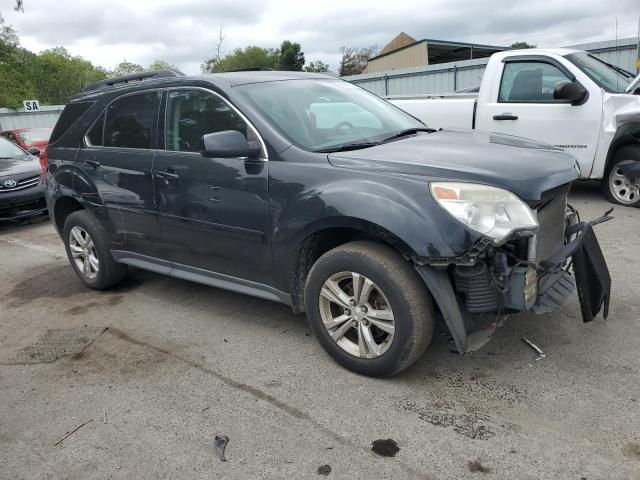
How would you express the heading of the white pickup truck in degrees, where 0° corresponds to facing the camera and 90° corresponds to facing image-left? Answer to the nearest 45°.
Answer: approximately 315°

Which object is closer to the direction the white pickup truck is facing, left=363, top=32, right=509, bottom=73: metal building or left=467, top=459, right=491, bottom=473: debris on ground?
the debris on ground

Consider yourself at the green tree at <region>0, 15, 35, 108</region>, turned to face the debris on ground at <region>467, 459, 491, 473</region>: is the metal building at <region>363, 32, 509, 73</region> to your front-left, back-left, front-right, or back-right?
front-left

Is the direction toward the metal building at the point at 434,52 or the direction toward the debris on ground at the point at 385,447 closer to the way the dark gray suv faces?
the debris on ground

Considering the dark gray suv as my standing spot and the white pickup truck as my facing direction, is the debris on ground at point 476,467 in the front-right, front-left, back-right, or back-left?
back-right

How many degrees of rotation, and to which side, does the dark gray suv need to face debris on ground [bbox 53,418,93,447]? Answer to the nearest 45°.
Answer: approximately 90° to its right

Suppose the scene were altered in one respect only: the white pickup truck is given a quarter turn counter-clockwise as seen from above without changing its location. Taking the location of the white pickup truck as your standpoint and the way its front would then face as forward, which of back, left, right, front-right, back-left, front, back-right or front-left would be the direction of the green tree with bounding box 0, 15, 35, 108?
left

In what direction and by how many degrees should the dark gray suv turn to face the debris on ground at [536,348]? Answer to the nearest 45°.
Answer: approximately 45° to its left

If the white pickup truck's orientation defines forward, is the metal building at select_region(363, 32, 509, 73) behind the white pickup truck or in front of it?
behind

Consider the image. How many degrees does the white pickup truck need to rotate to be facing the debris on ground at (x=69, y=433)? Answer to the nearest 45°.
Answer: approximately 90° to its right

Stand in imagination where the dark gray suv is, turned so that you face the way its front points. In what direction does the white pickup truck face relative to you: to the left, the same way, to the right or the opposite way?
the same way

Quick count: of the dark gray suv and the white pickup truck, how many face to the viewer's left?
0

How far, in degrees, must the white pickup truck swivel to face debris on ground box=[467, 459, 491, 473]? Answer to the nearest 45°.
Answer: approximately 45° to its right

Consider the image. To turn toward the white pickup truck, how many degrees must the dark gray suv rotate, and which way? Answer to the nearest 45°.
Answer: approximately 90° to its left

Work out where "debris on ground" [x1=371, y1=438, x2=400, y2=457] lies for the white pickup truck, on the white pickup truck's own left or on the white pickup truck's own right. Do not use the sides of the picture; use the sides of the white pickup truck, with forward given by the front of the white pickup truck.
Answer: on the white pickup truck's own right

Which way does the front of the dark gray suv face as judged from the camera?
facing the viewer and to the right of the viewer
